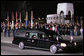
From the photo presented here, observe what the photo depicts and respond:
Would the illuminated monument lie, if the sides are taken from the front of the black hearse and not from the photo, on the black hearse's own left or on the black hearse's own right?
on the black hearse's own left

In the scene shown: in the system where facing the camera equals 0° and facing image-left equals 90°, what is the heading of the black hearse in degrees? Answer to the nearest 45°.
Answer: approximately 315°
